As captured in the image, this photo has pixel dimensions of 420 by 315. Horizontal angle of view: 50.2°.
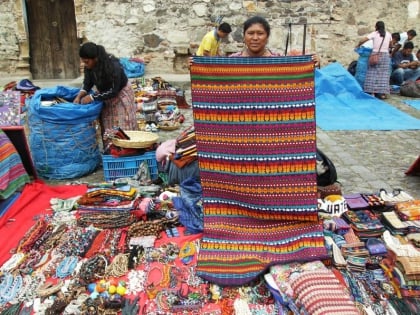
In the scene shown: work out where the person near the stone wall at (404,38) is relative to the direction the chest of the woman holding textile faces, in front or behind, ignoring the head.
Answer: behind

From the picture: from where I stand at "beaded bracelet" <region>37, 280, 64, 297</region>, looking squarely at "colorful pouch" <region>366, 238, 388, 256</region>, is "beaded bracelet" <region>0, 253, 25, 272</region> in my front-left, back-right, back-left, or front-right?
back-left

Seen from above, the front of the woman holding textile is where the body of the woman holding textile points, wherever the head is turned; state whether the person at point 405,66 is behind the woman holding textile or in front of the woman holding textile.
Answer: behind

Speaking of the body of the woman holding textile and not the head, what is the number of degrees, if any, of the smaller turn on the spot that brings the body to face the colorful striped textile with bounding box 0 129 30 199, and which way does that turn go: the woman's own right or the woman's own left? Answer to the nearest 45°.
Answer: approximately 90° to the woman's own right

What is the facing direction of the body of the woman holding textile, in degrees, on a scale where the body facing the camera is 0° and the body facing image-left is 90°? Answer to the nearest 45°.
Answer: approximately 0°

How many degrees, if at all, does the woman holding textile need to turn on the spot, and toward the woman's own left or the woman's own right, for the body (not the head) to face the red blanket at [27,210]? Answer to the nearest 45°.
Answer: approximately 90° to the woman's own right
